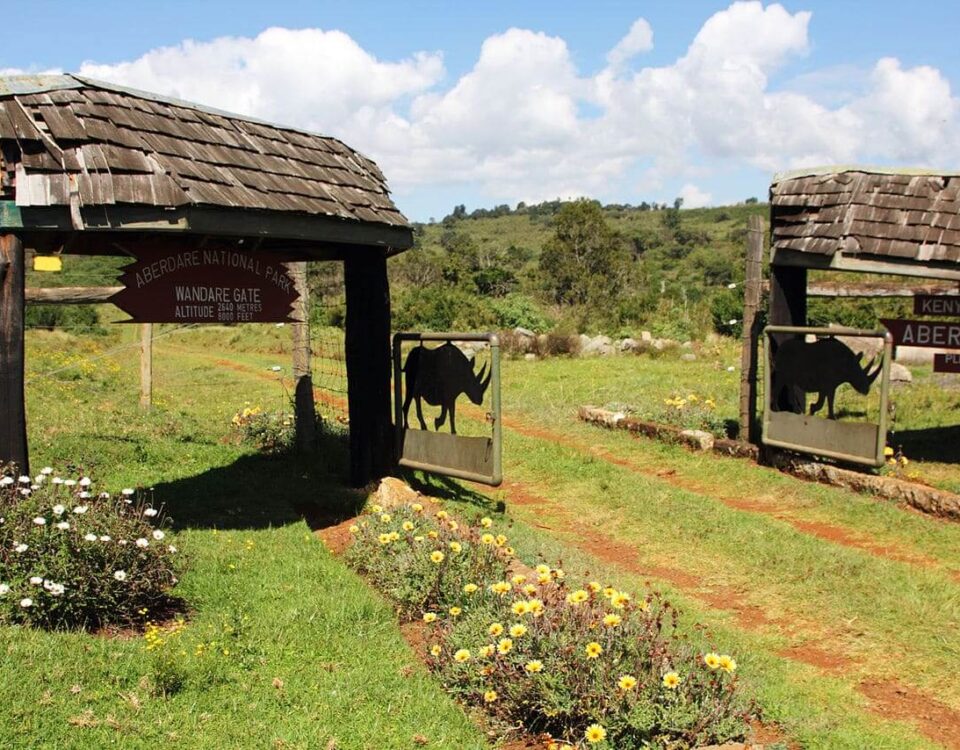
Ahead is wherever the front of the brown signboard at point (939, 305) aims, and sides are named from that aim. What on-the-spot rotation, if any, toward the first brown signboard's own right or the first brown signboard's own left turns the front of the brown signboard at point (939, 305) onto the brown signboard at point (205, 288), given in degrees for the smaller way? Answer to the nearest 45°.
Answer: approximately 45° to the first brown signboard's own right

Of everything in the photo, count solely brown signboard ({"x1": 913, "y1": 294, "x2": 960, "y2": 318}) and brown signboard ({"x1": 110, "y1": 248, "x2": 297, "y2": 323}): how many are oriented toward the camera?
2

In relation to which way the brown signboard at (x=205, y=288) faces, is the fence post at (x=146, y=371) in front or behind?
behind

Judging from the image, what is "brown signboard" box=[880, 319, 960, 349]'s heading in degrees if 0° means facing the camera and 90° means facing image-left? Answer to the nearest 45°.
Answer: approximately 0°
